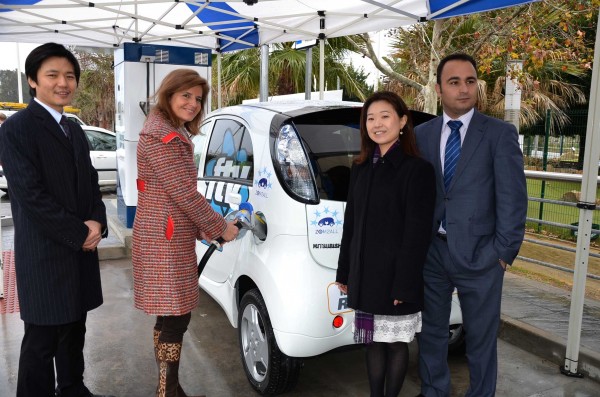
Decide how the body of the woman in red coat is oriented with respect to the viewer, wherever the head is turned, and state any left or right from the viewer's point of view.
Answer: facing to the right of the viewer

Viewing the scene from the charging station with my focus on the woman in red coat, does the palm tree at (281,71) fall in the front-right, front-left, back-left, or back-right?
back-left

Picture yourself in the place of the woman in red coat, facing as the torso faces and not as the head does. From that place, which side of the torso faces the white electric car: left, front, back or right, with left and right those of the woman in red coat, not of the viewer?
front

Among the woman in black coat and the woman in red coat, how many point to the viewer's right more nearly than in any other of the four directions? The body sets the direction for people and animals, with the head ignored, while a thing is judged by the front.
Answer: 1

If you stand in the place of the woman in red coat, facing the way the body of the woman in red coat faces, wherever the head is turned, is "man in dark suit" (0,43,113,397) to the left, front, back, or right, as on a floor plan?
back

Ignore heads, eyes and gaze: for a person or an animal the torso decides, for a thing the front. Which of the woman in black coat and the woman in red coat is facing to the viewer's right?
the woman in red coat

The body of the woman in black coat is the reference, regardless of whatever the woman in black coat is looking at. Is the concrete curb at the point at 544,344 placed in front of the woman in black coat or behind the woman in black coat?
behind

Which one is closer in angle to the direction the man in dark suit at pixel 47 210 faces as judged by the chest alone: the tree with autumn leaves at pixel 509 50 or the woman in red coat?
the woman in red coat

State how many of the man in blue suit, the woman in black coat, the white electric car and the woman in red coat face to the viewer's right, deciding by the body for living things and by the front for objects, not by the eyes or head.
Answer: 1

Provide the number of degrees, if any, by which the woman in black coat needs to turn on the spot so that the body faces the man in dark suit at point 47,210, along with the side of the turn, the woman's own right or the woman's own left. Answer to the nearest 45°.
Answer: approximately 45° to the woman's own right

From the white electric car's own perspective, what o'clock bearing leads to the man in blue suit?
The man in blue suit is roughly at 5 o'clock from the white electric car.

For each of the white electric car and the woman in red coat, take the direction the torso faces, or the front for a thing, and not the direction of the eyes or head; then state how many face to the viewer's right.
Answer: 1
